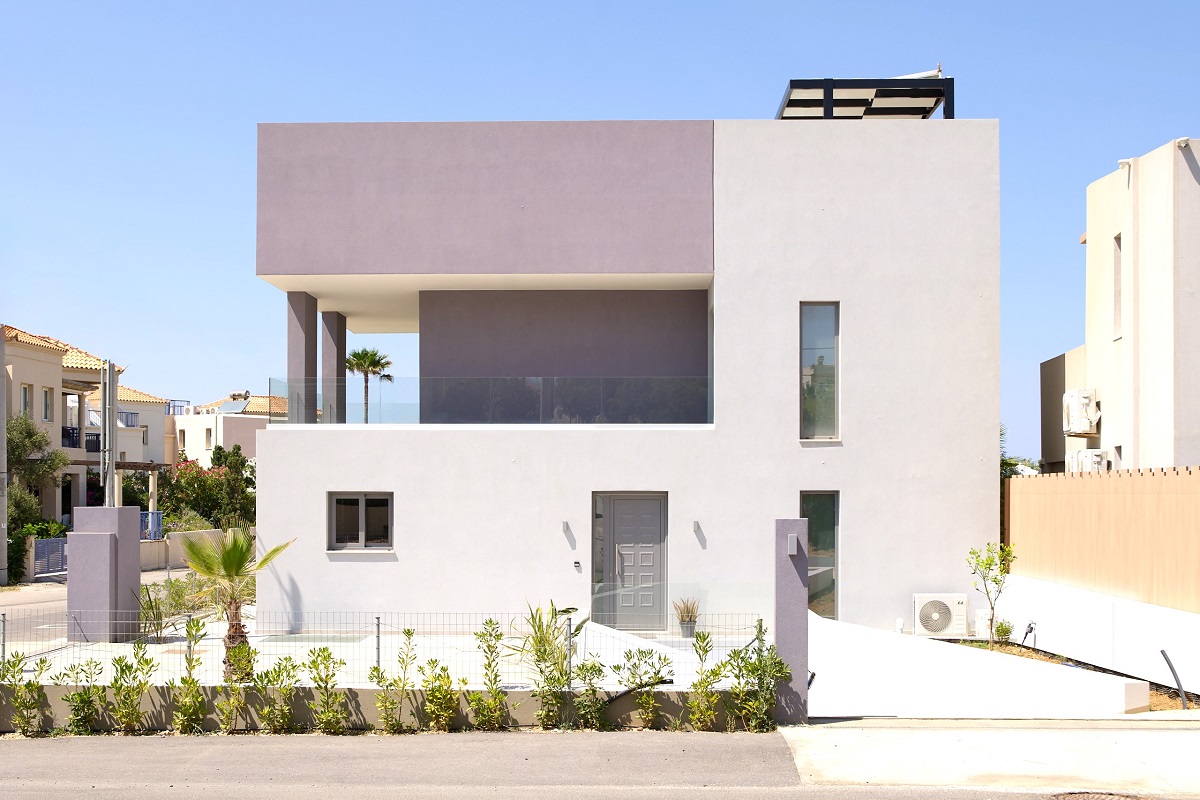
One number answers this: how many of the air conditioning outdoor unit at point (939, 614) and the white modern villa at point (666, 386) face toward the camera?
2

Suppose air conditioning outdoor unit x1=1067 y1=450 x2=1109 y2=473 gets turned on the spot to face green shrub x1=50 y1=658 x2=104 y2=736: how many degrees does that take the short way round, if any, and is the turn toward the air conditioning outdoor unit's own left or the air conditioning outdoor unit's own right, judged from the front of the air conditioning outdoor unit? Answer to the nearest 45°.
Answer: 0° — it already faces it

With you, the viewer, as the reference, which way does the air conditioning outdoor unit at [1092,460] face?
facing the viewer and to the left of the viewer

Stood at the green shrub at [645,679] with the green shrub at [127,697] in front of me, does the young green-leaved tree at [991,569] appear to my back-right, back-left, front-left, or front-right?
back-right

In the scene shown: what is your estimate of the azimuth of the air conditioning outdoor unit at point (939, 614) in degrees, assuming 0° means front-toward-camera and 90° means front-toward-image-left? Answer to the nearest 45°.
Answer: approximately 0°

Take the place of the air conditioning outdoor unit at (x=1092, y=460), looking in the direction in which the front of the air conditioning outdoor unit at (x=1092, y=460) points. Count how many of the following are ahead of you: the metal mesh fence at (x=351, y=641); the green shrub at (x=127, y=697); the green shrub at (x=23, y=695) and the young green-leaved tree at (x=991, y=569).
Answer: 4

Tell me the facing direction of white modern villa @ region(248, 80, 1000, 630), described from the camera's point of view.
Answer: facing the viewer

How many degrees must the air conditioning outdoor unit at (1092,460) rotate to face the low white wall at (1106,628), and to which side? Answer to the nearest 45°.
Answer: approximately 45° to its left
